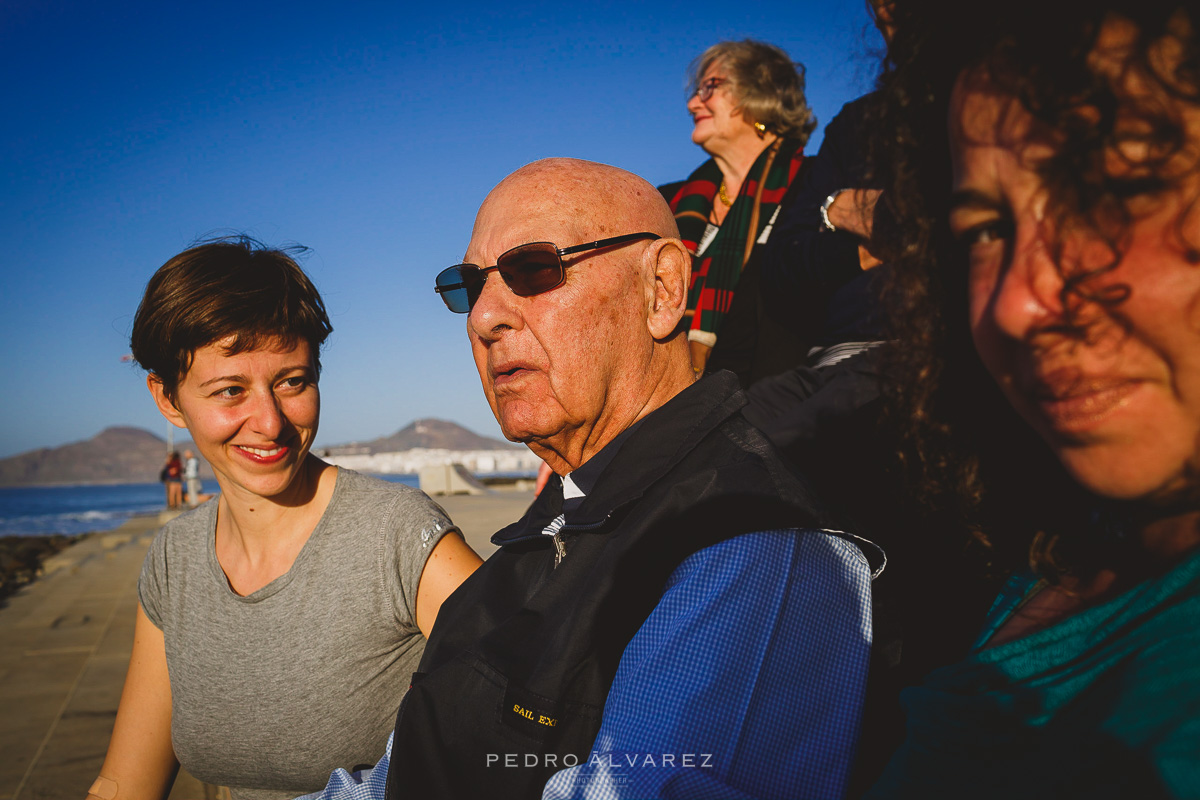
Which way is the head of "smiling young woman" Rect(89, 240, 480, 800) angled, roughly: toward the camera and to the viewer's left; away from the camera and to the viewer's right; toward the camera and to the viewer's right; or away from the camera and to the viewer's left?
toward the camera and to the viewer's right

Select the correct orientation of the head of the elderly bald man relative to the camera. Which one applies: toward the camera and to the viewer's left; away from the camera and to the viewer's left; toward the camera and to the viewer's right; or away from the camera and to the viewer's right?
toward the camera and to the viewer's left

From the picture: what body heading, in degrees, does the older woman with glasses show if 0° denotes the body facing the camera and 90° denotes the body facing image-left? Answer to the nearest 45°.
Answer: approximately 45°

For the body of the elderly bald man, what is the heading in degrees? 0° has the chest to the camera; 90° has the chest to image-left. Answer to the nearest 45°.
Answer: approximately 45°

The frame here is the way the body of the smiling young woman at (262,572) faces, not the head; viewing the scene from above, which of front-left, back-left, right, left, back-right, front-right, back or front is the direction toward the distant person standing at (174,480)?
back

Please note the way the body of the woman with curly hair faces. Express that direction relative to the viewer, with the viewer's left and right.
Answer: facing the viewer and to the left of the viewer

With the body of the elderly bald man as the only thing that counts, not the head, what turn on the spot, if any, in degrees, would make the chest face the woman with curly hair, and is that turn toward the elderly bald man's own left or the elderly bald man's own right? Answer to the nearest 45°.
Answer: approximately 90° to the elderly bald man's own left

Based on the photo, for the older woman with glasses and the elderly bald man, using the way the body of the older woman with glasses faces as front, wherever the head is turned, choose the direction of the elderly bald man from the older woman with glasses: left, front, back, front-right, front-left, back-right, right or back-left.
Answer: front-left

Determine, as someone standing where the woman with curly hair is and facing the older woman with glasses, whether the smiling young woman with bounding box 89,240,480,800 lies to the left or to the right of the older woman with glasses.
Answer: left

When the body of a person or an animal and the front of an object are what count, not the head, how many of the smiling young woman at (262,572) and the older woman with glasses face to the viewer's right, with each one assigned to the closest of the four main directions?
0

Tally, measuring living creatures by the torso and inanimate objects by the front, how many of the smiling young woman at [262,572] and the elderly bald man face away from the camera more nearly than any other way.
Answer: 0
